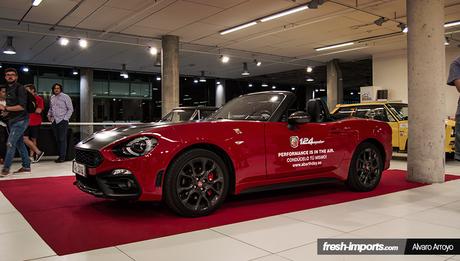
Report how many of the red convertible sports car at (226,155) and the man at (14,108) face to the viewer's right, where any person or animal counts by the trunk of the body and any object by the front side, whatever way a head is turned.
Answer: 0

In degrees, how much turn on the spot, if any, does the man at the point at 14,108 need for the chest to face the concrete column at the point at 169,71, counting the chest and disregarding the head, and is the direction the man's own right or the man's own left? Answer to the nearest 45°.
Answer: approximately 180°

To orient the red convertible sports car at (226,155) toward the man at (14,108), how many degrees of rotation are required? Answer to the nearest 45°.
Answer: approximately 90° to its right

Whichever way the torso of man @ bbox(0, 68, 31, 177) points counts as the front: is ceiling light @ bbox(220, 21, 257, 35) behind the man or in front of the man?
behind

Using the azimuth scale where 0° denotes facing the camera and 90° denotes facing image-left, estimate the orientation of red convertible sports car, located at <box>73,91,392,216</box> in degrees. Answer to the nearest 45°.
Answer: approximately 45°

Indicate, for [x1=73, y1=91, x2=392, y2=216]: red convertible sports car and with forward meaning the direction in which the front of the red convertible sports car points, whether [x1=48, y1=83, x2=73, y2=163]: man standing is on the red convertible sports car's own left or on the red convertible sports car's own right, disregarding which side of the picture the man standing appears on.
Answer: on the red convertible sports car's own right

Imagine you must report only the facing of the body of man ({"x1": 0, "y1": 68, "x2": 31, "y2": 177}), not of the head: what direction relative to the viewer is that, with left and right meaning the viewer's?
facing the viewer and to the left of the viewer

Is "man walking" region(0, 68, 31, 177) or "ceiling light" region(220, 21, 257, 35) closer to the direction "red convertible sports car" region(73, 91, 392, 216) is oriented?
the man walking
